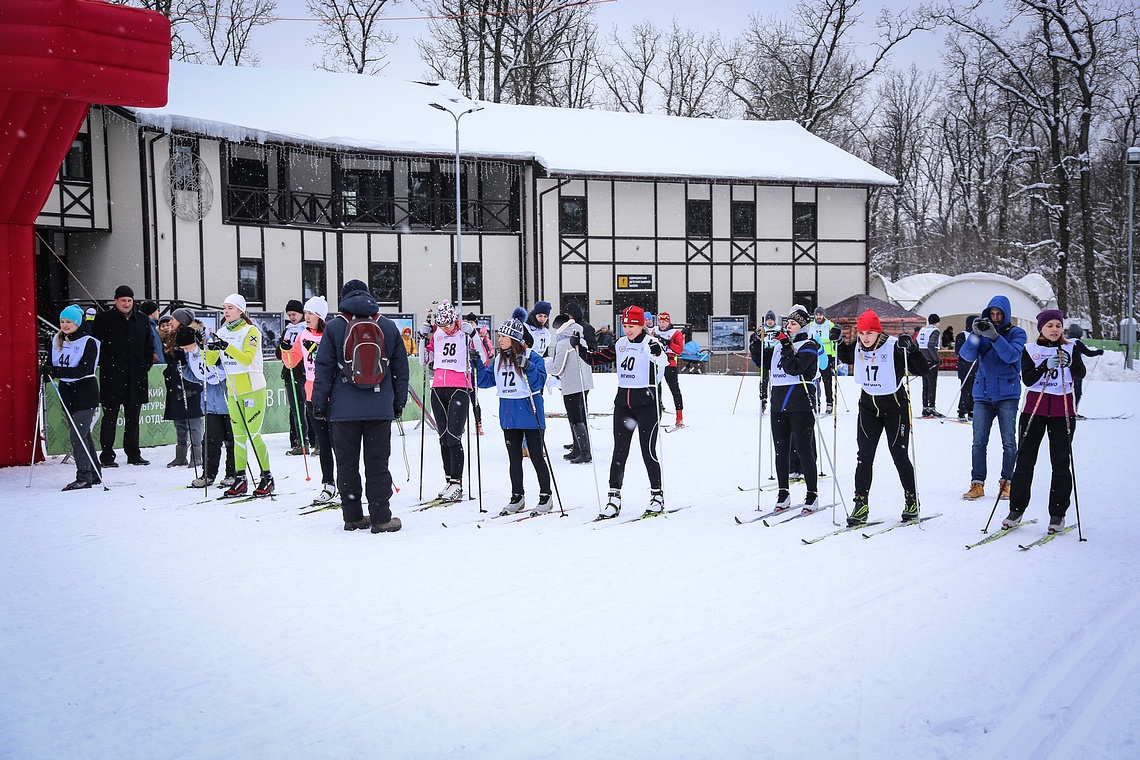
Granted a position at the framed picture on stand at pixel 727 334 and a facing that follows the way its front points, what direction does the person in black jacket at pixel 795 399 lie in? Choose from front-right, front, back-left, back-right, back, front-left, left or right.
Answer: front

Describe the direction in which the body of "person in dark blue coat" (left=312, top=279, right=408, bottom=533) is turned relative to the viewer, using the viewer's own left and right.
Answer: facing away from the viewer

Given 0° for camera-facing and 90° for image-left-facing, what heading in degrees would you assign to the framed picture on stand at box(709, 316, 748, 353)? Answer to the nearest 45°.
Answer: approximately 0°

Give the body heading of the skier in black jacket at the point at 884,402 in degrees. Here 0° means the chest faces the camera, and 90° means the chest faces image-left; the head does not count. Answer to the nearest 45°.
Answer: approximately 45°

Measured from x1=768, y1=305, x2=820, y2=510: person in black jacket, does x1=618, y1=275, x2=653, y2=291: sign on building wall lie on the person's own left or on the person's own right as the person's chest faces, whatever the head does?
on the person's own right

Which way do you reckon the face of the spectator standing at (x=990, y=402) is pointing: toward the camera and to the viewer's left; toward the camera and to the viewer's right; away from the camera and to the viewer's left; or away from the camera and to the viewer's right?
toward the camera and to the viewer's left

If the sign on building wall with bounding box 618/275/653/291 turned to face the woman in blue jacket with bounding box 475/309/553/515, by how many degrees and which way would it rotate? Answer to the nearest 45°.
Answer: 0° — it already faces them

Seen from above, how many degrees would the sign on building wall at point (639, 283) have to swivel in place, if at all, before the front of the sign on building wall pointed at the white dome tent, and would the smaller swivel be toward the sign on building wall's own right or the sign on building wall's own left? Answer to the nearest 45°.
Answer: approximately 90° to the sign on building wall's own left

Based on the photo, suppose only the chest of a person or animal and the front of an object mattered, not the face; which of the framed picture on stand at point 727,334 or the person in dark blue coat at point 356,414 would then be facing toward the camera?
the framed picture on stand

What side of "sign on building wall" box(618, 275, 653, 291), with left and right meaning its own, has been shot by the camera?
front

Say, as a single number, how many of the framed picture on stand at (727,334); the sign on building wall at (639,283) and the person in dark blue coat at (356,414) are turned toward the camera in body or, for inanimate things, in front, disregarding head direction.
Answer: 2

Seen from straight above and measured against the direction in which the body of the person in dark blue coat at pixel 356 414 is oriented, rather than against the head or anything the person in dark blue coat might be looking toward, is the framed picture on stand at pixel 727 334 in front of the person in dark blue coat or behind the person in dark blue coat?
in front

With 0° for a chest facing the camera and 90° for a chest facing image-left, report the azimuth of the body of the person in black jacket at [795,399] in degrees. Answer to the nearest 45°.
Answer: approximately 45°

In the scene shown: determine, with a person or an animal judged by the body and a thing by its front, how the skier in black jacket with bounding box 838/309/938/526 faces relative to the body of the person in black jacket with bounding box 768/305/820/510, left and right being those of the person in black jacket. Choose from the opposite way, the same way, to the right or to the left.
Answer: the same way

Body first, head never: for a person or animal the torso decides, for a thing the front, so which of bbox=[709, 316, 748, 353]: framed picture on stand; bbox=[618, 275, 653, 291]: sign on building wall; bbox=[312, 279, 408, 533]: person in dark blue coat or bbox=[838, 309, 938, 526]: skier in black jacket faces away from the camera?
the person in dark blue coat

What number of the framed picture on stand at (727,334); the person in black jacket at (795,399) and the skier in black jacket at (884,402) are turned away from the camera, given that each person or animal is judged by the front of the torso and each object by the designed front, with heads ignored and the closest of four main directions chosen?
0

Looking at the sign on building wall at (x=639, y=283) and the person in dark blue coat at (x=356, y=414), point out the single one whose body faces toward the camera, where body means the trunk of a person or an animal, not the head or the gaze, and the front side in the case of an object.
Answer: the sign on building wall
